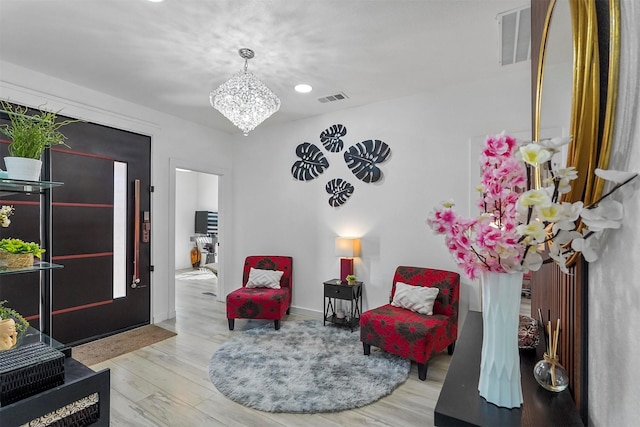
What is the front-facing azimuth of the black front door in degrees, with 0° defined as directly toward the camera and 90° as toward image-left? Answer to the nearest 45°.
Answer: approximately 315°

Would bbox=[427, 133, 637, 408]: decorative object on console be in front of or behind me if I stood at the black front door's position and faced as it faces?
in front

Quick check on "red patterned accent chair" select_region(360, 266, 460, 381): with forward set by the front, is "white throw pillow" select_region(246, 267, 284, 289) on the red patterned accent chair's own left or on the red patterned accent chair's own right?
on the red patterned accent chair's own right

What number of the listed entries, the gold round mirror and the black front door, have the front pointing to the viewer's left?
1

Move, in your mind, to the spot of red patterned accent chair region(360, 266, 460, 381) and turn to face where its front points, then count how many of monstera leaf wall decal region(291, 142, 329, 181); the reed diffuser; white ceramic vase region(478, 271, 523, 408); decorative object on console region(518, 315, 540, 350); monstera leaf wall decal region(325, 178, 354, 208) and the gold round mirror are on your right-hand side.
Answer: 2

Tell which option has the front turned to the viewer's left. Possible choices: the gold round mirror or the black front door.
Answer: the gold round mirror

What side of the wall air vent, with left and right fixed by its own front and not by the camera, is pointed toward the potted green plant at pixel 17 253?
front

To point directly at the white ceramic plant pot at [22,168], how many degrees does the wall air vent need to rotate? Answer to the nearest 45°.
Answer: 0° — it already faces it

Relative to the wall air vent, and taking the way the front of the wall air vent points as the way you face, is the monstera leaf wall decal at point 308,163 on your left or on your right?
on your right

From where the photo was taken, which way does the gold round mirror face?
to the viewer's left

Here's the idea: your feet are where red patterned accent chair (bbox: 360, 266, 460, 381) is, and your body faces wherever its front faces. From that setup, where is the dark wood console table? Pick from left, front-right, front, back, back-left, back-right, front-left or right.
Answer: front-left

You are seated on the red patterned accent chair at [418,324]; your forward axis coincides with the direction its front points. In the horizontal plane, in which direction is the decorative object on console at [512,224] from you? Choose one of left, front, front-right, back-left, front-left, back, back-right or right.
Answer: front-left

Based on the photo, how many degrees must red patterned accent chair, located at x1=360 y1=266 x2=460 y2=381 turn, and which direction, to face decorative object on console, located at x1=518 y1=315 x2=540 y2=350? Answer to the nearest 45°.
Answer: approximately 45° to its left

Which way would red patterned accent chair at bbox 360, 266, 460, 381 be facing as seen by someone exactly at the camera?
facing the viewer and to the left of the viewer

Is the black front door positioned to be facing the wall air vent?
yes

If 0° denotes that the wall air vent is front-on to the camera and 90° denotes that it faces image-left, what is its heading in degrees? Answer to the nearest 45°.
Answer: approximately 45°
